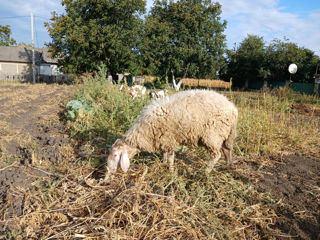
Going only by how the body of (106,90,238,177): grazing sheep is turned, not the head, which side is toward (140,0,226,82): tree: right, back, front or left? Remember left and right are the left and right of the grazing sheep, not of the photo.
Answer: right

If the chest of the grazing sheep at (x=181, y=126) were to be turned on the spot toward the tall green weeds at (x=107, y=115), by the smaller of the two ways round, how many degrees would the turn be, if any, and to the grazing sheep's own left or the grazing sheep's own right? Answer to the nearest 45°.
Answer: approximately 45° to the grazing sheep's own right

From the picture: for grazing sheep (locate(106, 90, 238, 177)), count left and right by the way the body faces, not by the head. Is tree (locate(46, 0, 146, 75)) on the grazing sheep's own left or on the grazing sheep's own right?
on the grazing sheep's own right

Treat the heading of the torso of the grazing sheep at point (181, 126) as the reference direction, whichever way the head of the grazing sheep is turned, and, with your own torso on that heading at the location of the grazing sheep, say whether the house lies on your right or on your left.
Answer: on your right

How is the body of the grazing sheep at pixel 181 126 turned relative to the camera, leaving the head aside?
to the viewer's left

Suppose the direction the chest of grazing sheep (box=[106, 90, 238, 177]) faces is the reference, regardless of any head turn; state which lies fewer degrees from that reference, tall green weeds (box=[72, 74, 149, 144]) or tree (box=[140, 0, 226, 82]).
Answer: the tall green weeds

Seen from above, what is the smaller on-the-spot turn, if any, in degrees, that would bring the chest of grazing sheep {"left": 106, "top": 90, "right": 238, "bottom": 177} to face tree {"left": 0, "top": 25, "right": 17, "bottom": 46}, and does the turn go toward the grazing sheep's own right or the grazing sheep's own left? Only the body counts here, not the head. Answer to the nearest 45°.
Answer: approximately 45° to the grazing sheep's own right
